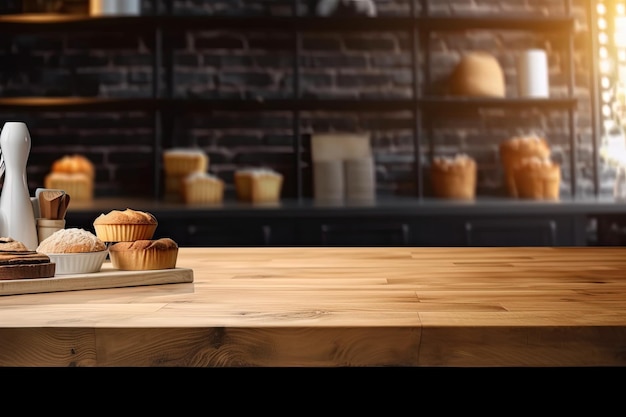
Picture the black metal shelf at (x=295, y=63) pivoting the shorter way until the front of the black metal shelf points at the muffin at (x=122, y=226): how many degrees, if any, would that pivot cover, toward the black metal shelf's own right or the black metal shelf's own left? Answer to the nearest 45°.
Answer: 0° — it already faces it

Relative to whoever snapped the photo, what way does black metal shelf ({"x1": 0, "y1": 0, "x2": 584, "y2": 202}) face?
facing the viewer

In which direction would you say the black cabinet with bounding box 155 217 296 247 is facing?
toward the camera

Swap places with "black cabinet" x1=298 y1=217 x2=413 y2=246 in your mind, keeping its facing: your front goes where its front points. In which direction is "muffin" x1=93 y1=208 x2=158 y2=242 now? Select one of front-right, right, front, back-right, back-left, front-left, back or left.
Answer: front

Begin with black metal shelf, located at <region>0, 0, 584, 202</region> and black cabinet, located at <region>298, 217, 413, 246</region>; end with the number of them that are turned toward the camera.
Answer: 2

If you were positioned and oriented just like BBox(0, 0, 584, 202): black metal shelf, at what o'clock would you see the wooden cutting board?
The wooden cutting board is roughly at 12 o'clock from the black metal shelf.

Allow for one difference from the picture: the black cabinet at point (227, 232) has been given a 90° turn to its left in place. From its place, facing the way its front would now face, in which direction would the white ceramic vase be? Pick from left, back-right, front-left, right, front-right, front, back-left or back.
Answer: right

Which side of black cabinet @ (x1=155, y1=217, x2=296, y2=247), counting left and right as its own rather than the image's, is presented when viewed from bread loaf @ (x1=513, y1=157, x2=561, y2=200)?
left

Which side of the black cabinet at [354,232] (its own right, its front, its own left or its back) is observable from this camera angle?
front

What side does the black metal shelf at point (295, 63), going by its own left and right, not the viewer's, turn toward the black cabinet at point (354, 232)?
front

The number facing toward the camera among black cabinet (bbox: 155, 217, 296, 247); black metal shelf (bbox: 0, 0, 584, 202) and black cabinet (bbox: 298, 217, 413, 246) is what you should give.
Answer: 3

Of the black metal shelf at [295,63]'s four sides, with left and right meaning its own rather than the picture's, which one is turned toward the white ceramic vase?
front
